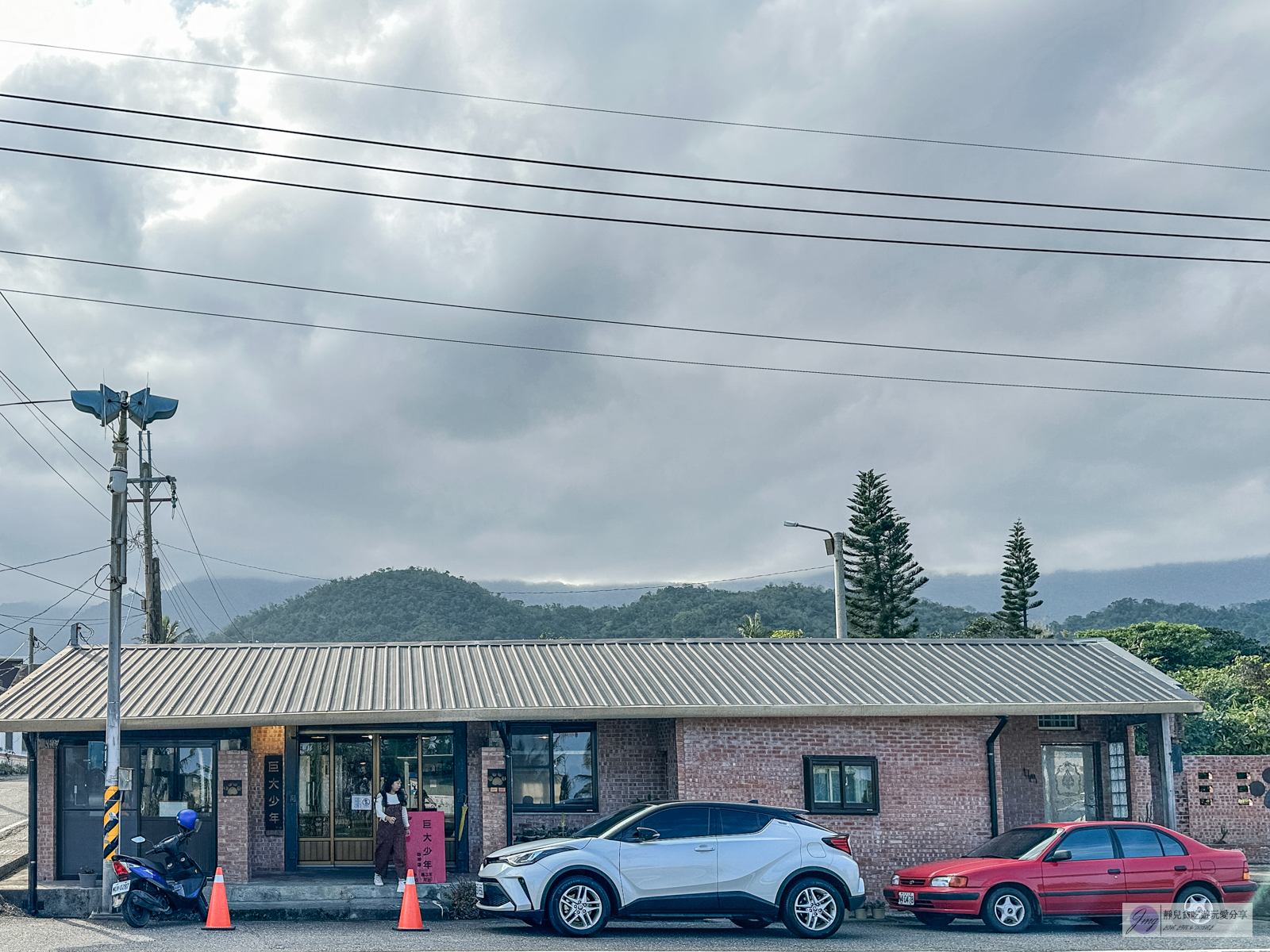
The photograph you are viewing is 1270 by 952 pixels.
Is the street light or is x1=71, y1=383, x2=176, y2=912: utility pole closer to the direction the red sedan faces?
the utility pole

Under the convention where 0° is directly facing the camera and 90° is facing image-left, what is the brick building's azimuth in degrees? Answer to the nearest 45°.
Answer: approximately 0°

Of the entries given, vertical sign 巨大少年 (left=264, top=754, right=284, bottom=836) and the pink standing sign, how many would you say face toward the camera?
2

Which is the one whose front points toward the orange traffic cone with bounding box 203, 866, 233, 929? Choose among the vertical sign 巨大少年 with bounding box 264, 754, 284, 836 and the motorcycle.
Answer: the vertical sign 巨大少年

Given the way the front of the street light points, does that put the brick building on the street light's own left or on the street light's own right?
on the street light's own left

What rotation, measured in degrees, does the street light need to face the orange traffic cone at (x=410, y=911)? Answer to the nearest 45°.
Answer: approximately 90° to its left

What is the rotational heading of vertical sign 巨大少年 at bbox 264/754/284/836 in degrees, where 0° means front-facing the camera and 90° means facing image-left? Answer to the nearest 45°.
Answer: approximately 0°

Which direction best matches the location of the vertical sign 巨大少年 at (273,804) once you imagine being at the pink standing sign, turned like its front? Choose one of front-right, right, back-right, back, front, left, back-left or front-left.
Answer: back-right

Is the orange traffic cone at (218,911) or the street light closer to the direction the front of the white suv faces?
the orange traffic cone

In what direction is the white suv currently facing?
to the viewer's left
